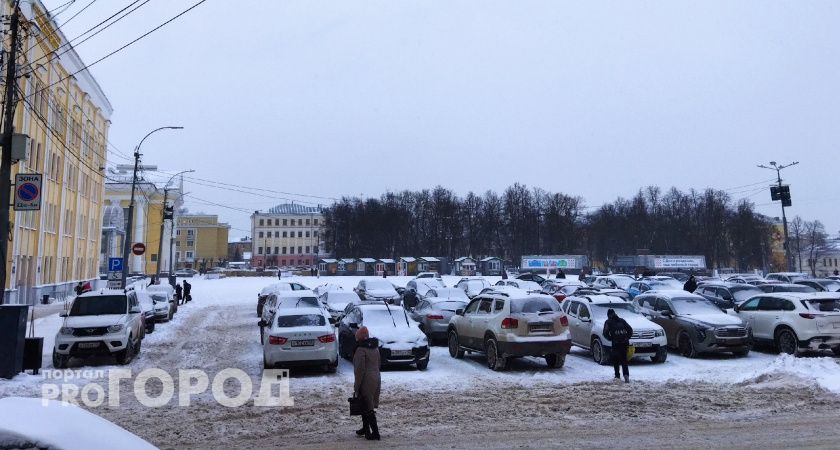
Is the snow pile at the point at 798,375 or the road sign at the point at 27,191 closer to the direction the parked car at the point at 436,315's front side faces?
the road sign

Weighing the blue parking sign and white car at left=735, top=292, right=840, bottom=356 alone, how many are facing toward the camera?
1

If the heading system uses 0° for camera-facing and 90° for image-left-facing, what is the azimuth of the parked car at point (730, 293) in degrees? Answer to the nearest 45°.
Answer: approximately 315°

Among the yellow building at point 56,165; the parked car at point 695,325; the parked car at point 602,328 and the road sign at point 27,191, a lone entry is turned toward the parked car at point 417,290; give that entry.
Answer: the yellow building

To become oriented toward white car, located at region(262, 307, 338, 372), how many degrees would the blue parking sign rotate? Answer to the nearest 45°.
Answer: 0° — it already faces it

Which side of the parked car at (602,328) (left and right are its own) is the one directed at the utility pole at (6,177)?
right

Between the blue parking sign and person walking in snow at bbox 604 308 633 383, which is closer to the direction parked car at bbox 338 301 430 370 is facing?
the person walking in snow

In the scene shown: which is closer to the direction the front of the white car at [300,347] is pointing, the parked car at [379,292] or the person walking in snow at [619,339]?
the parked car

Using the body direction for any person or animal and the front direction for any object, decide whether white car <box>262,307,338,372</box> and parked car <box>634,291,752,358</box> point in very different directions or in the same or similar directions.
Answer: very different directions

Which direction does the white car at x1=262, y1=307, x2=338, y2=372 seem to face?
away from the camera

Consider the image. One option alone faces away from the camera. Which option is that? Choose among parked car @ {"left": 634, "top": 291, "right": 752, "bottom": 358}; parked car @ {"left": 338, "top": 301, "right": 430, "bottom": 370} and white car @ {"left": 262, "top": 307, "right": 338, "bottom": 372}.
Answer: the white car

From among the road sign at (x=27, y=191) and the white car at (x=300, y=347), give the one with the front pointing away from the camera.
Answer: the white car
